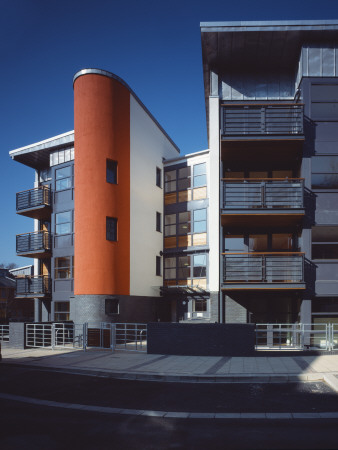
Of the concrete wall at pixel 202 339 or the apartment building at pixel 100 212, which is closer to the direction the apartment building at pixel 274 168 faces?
the concrete wall

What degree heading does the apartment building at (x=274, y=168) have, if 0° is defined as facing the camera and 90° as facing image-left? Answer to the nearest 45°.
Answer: approximately 0°

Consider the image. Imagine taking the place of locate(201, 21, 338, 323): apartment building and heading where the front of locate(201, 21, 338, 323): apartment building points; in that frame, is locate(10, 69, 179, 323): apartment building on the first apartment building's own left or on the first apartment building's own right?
on the first apartment building's own right
